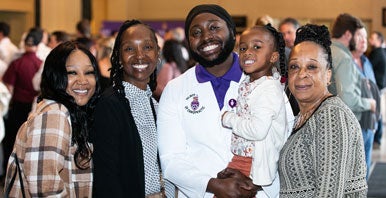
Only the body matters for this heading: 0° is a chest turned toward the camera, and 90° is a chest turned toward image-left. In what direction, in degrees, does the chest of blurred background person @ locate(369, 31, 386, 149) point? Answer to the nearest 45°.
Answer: approximately 90°

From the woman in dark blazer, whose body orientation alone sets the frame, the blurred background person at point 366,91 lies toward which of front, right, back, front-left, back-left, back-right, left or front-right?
left

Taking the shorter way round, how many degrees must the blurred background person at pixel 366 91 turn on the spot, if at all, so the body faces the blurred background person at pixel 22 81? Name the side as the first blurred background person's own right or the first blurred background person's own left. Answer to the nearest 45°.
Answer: approximately 45° to the first blurred background person's own right

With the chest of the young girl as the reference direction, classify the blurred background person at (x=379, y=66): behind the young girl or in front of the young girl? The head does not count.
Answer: behind

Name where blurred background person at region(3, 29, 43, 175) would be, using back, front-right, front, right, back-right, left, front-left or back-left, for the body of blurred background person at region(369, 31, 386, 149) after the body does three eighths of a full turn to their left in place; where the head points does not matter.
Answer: right

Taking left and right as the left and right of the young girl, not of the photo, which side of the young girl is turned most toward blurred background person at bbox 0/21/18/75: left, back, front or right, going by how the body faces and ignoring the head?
right

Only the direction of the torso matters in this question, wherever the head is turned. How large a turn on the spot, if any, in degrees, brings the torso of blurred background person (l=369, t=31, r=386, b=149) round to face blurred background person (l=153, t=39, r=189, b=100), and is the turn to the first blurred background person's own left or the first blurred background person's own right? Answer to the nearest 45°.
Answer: approximately 45° to the first blurred background person's own left

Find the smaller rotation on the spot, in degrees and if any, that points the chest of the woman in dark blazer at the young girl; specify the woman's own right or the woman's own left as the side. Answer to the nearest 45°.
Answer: approximately 45° to the woman's own left

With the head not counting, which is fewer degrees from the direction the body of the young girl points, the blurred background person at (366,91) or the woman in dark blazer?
the woman in dark blazer

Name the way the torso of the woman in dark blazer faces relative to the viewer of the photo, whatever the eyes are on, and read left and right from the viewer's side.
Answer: facing the viewer and to the right of the viewer

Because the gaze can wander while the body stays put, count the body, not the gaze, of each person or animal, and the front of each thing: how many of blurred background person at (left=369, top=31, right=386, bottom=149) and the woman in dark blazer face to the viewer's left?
1

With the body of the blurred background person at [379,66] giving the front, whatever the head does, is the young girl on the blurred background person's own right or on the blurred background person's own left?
on the blurred background person's own left

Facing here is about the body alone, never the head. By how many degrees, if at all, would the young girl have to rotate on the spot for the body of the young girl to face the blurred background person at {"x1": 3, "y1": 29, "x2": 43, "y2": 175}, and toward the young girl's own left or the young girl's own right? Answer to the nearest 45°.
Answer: approximately 90° to the young girl's own right
